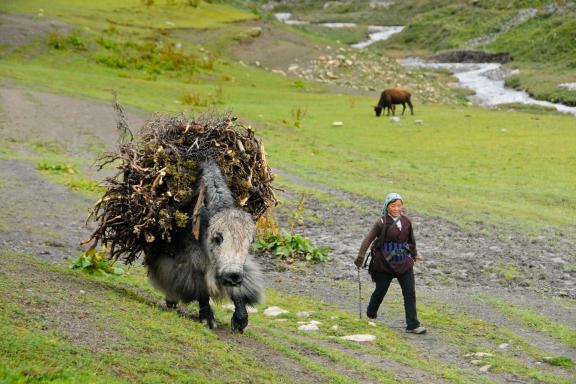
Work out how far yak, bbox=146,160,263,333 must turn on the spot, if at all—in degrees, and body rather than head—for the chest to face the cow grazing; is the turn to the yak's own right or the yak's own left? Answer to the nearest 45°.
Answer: approximately 135° to the yak's own left

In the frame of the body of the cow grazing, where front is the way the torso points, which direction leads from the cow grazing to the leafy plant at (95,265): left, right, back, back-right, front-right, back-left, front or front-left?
left

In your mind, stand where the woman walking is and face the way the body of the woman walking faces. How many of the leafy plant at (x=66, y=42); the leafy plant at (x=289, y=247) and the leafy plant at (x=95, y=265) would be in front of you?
0

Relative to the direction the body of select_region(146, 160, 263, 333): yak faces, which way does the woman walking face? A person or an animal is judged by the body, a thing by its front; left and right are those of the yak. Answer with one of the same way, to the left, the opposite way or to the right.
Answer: the same way

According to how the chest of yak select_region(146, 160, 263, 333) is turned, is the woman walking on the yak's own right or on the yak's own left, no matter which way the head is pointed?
on the yak's own left

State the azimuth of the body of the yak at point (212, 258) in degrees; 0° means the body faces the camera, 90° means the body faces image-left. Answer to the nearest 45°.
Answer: approximately 315°

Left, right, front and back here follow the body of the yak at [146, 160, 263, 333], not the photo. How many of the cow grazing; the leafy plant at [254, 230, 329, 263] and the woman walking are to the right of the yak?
0

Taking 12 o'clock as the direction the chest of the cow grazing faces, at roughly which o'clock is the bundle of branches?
The bundle of branches is roughly at 9 o'clock from the cow grazing.

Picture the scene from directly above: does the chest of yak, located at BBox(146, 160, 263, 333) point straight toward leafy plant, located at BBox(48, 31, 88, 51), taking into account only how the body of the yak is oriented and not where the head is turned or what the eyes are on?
no

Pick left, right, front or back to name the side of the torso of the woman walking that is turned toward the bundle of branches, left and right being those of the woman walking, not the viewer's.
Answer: right

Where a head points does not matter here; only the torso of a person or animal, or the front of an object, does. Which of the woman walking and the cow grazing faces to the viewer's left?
the cow grazing

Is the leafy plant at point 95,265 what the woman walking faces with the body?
no

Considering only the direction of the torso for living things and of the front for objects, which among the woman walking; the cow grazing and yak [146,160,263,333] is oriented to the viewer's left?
the cow grazing

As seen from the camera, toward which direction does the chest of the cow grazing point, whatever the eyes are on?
to the viewer's left

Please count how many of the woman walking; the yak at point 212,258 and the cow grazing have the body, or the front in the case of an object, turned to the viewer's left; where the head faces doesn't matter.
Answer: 1

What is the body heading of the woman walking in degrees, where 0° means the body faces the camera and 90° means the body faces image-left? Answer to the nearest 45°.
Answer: approximately 315°

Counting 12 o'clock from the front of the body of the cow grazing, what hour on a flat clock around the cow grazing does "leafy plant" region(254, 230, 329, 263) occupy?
The leafy plant is roughly at 9 o'clock from the cow grazing.
